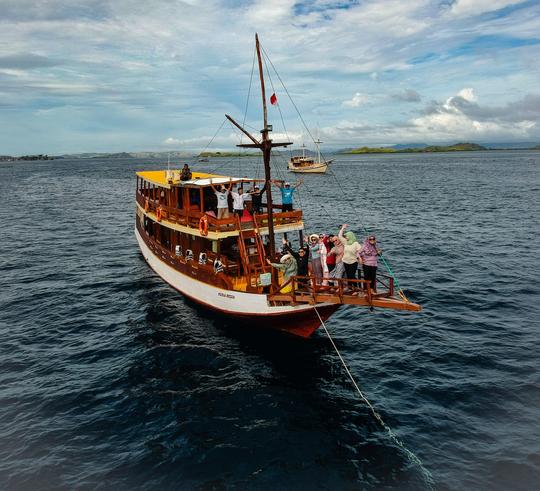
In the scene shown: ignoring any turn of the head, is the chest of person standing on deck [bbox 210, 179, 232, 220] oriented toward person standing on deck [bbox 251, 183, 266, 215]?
no

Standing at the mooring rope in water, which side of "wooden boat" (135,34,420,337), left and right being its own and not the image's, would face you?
front

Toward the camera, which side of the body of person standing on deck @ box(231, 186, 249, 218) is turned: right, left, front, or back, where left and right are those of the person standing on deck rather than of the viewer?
front

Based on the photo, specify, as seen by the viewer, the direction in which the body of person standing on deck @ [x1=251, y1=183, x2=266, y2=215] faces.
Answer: toward the camera

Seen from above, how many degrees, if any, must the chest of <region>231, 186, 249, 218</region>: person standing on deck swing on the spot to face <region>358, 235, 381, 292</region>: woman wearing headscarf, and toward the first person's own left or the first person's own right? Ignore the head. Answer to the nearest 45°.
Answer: approximately 45° to the first person's own left

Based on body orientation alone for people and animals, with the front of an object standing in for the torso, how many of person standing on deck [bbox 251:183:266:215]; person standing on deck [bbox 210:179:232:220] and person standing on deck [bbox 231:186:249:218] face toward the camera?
3

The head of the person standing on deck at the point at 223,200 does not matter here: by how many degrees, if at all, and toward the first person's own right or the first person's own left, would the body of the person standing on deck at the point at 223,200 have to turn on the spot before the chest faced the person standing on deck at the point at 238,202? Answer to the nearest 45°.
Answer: approximately 45° to the first person's own left

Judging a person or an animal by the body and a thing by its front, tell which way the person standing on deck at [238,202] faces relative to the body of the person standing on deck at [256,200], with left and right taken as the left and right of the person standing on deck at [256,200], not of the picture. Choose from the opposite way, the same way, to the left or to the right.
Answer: the same way

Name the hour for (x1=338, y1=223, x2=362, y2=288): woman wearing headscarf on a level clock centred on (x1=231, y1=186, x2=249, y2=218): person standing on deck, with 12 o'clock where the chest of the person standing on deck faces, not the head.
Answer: The woman wearing headscarf is roughly at 11 o'clock from the person standing on deck.

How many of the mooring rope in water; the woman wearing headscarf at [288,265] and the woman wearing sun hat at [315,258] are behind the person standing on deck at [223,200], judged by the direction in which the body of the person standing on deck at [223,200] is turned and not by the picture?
0

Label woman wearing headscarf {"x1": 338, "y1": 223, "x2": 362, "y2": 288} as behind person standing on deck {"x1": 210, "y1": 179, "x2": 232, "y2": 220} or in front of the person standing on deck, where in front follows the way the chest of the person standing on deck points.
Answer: in front

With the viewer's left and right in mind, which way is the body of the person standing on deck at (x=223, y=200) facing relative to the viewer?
facing the viewer

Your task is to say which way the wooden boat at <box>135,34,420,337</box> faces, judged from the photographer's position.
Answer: facing the viewer and to the right of the viewer

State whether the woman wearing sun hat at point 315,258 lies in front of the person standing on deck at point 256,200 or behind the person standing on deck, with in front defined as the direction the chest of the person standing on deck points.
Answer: in front

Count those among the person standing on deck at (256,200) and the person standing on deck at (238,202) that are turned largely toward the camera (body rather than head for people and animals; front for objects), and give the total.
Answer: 2

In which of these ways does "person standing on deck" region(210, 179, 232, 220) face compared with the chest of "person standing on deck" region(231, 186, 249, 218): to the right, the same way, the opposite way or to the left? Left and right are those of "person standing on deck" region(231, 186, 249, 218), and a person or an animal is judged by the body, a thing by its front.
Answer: the same way
